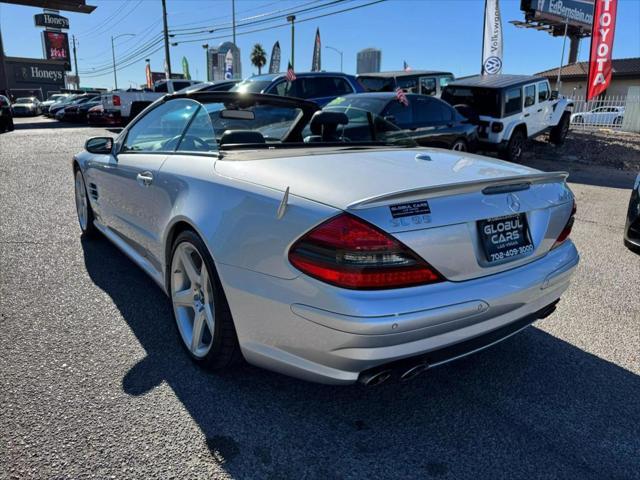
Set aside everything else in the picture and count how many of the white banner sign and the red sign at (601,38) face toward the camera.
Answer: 2

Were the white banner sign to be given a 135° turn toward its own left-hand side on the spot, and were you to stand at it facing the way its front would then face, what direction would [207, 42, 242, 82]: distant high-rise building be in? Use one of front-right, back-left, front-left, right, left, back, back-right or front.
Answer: left

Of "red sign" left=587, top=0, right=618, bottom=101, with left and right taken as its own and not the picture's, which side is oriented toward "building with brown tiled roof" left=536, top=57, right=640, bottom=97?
back

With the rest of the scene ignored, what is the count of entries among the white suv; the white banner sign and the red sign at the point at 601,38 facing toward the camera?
2

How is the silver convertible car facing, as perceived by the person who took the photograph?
facing away from the viewer and to the left of the viewer

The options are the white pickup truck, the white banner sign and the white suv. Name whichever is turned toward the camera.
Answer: the white banner sign

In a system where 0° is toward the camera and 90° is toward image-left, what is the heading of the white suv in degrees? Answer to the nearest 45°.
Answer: approximately 225°

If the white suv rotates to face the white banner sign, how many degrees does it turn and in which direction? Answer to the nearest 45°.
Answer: approximately 45° to its left

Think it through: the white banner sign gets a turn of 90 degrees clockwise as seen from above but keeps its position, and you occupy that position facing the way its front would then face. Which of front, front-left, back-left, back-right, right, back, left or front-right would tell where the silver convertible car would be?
left

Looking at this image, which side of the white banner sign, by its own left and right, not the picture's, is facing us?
front

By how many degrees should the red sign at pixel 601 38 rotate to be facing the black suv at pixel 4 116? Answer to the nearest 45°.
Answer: approximately 90° to its right

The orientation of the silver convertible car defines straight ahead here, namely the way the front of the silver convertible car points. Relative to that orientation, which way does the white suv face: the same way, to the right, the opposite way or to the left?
to the right

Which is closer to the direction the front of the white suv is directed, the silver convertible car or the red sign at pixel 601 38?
the red sign

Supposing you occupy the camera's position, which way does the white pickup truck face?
facing away from the viewer and to the right of the viewer

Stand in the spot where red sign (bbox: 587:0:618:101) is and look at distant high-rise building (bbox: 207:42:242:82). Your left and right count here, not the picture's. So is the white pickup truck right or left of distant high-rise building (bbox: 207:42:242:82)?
left
